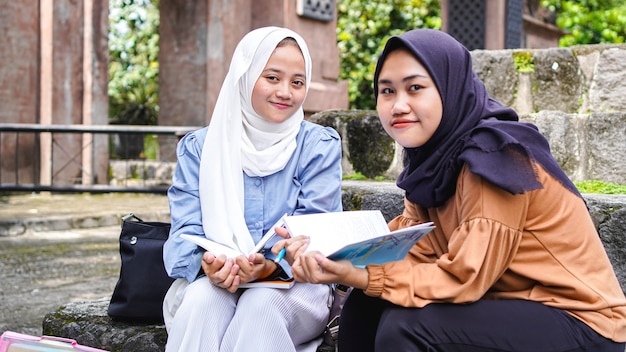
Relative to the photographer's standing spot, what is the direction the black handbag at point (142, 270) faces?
facing the viewer

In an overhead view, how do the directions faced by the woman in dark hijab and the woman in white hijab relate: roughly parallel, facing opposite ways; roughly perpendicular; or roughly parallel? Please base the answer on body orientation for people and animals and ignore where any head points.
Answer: roughly perpendicular

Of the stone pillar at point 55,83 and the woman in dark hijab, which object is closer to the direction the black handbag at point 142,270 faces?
the woman in dark hijab

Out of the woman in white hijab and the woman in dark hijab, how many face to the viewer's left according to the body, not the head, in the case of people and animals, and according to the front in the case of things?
1

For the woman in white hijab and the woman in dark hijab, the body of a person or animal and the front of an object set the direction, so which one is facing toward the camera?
the woman in white hijab

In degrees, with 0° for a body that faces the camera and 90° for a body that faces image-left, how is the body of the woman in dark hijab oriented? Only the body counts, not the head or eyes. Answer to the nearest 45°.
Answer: approximately 90°

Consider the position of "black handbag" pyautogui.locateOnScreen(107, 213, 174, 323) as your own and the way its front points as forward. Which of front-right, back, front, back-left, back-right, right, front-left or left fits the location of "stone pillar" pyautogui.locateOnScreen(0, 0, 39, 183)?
back

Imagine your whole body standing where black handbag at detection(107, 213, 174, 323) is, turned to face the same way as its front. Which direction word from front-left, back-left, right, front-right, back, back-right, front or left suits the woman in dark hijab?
front-left

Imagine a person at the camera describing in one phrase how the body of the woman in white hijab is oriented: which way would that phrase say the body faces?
toward the camera

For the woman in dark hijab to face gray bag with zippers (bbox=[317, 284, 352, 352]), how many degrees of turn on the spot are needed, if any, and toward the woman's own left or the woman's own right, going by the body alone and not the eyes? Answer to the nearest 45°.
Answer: approximately 45° to the woman's own right

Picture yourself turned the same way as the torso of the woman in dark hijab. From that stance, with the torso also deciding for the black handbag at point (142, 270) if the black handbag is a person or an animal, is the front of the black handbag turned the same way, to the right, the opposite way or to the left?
to the left

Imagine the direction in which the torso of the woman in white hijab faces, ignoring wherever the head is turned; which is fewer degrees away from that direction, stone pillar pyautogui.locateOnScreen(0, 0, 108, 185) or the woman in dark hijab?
the woman in dark hijab

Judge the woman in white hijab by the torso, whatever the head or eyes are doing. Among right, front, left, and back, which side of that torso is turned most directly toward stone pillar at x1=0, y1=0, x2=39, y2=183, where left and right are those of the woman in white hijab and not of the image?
back
